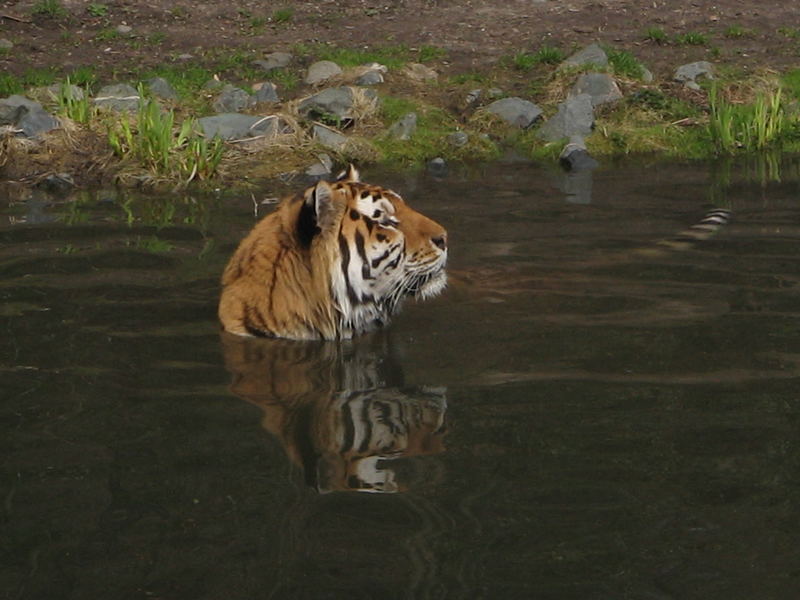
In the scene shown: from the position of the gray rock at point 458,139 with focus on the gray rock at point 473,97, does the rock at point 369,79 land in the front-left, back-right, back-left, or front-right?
front-left

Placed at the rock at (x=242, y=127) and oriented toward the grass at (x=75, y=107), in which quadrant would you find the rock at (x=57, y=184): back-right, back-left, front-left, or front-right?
front-left

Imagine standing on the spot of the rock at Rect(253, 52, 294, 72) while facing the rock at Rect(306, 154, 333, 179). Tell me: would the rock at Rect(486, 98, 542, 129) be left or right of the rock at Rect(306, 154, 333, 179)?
left

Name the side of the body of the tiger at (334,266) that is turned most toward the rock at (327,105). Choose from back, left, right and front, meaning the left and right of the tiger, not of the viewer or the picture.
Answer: right

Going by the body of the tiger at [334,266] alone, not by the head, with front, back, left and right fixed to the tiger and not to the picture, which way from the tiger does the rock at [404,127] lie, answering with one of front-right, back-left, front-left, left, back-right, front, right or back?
back-right
